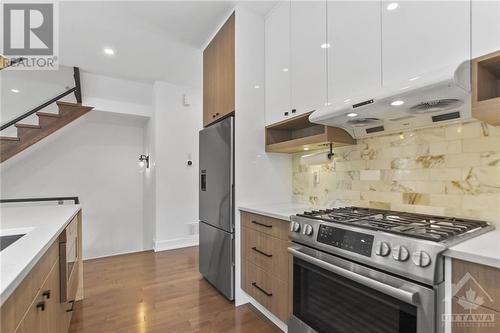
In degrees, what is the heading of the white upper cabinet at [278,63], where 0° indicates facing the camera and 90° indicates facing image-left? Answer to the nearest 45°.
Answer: approximately 45°

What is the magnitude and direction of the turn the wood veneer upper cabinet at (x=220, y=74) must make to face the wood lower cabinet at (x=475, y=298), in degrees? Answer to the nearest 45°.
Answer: approximately 90° to its left
